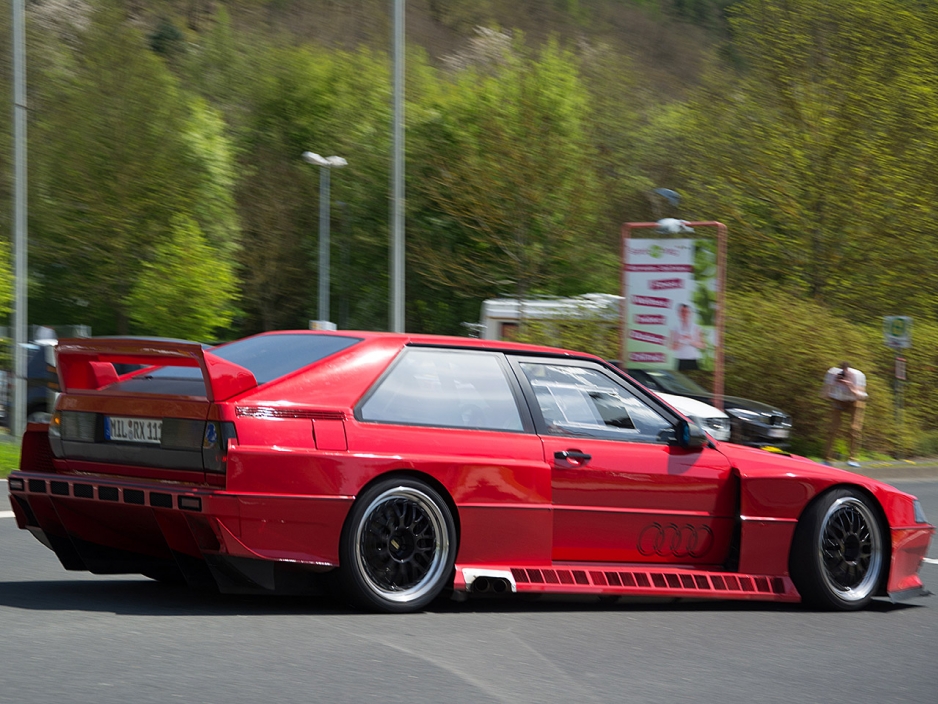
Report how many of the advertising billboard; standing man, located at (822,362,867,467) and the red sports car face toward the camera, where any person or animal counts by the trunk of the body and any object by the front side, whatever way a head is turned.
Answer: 2

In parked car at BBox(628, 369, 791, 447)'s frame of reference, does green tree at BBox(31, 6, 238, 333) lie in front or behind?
behind

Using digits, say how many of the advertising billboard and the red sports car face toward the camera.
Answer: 1

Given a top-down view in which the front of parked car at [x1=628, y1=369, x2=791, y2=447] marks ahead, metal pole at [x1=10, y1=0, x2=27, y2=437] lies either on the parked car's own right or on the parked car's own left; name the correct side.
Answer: on the parked car's own right

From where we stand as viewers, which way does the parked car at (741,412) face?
facing the viewer and to the right of the viewer

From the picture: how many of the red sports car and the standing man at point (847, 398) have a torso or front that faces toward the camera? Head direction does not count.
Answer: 1

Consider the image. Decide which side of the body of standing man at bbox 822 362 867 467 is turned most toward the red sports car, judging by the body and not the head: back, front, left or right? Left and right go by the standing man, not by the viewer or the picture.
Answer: front
